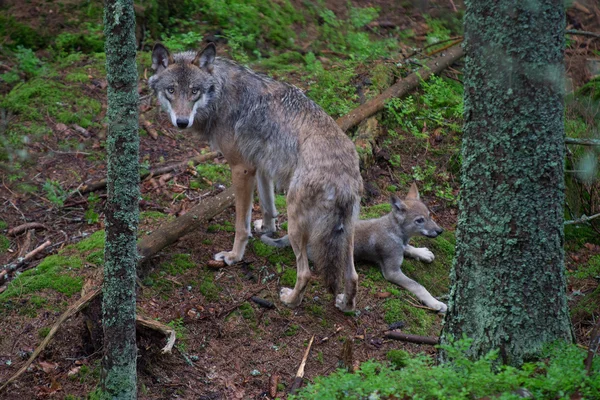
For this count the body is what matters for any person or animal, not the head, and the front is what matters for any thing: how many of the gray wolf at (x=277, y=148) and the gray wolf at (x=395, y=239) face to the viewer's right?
1

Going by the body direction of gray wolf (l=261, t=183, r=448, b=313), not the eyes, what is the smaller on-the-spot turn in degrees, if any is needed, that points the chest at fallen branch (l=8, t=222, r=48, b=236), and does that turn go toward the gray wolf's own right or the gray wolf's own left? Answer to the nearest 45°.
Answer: approximately 180°

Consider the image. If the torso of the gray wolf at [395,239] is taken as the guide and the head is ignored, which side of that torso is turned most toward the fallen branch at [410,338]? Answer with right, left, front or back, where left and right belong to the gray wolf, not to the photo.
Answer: right

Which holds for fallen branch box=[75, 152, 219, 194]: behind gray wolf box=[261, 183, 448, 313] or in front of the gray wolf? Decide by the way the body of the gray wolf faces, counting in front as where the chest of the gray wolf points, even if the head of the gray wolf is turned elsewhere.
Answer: behind

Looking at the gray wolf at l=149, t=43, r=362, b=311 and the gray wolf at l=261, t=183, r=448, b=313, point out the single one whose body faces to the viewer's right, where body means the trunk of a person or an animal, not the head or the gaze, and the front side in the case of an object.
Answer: the gray wolf at l=261, t=183, r=448, b=313

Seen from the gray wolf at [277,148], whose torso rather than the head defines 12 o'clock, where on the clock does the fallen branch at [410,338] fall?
The fallen branch is roughly at 6 o'clock from the gray wolf.

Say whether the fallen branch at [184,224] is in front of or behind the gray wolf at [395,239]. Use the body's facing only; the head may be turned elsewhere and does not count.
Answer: behind

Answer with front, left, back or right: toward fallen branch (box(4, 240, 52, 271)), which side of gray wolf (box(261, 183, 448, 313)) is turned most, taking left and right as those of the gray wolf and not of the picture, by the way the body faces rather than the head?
back

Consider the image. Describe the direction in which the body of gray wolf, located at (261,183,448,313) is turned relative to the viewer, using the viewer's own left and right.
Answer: facing to the right of the viewer

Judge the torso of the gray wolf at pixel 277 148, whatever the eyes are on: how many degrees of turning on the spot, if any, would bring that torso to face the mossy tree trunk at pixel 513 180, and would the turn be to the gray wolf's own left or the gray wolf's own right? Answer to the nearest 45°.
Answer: approximately 180°

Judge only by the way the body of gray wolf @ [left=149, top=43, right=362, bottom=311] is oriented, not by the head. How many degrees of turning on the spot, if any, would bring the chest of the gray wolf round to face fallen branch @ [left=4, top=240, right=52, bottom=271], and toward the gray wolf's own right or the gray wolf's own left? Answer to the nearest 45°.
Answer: approximately 45° to the gray wolf's own left

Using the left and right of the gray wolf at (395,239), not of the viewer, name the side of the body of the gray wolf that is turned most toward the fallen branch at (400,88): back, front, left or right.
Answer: left

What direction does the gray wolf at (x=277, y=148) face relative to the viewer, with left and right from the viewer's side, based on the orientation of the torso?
facing away from the viewer and to the left of the viewer
